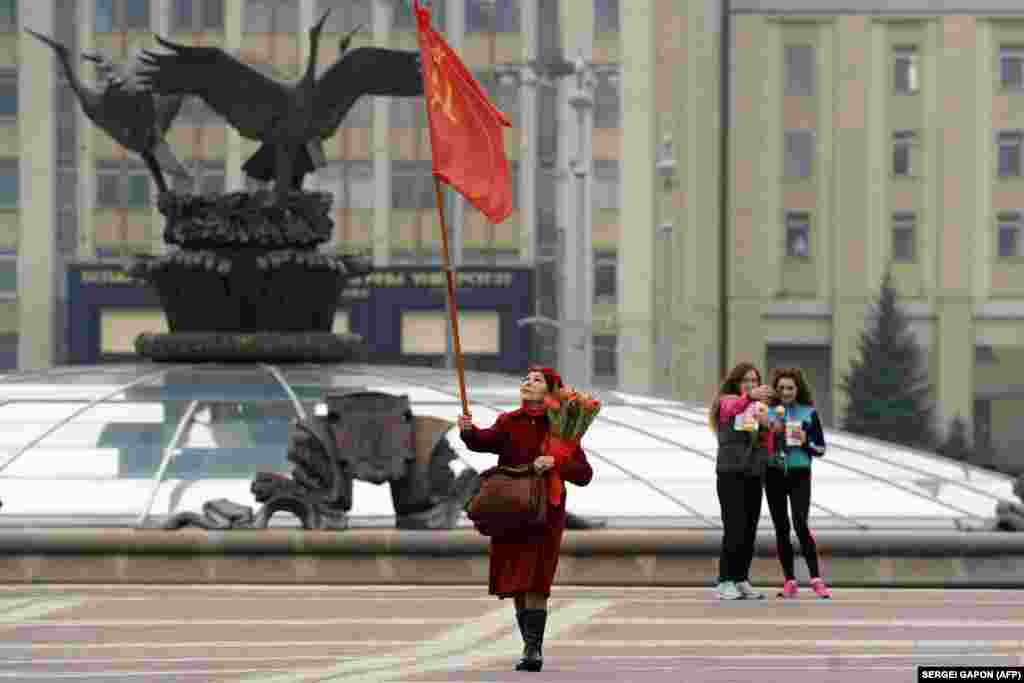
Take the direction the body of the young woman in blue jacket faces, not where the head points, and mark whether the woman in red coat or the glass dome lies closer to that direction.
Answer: the woman in red coat

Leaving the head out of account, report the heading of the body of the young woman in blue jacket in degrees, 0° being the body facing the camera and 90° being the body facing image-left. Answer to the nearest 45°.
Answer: approximately 0°

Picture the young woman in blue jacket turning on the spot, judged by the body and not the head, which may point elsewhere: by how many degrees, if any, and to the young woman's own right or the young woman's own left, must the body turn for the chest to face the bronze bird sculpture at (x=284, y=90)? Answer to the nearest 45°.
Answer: approximately 135° to the young woman's own right

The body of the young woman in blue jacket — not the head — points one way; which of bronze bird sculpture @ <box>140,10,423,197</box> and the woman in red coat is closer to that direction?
the woman in red coat
